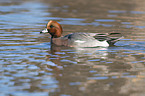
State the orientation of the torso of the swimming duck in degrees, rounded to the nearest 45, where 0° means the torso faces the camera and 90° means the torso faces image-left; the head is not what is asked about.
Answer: approximately 90°
